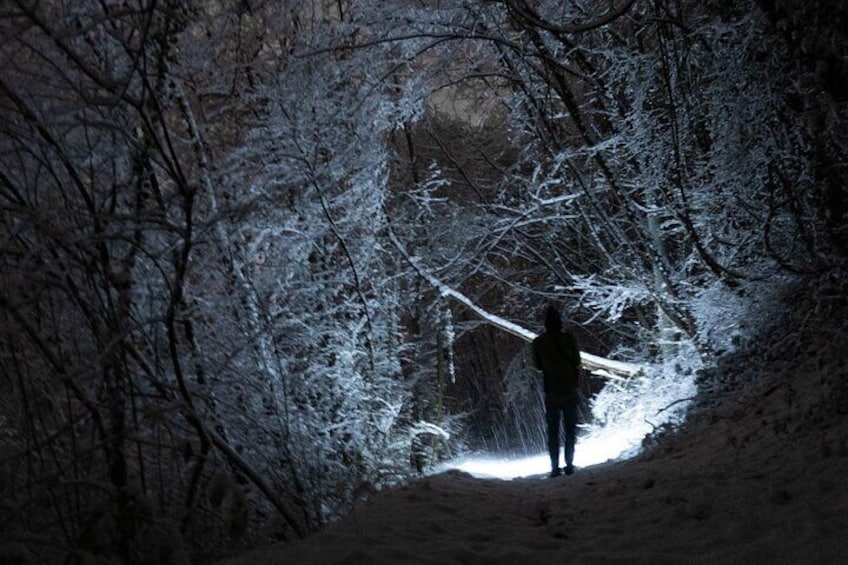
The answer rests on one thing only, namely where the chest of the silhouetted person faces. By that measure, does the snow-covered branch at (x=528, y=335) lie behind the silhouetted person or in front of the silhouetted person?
in front

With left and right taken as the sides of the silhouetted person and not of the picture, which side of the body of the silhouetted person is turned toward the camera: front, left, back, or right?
back
